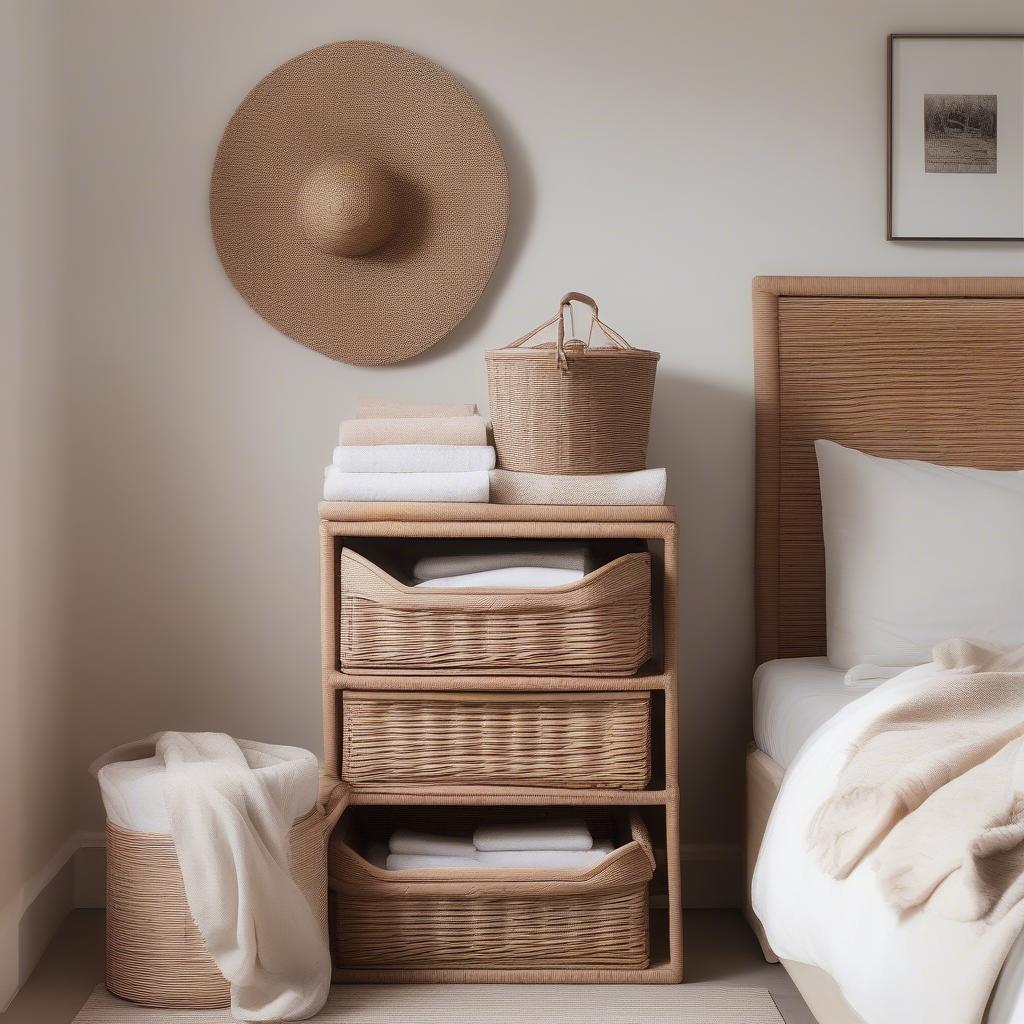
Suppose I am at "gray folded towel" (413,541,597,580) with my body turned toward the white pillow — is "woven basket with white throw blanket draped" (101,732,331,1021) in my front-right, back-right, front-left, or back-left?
back-right

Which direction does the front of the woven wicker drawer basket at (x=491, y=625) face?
toward the camera

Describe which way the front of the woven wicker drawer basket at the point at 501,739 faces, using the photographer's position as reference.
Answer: facing the viewer

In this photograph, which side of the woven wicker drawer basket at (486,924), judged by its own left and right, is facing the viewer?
front
